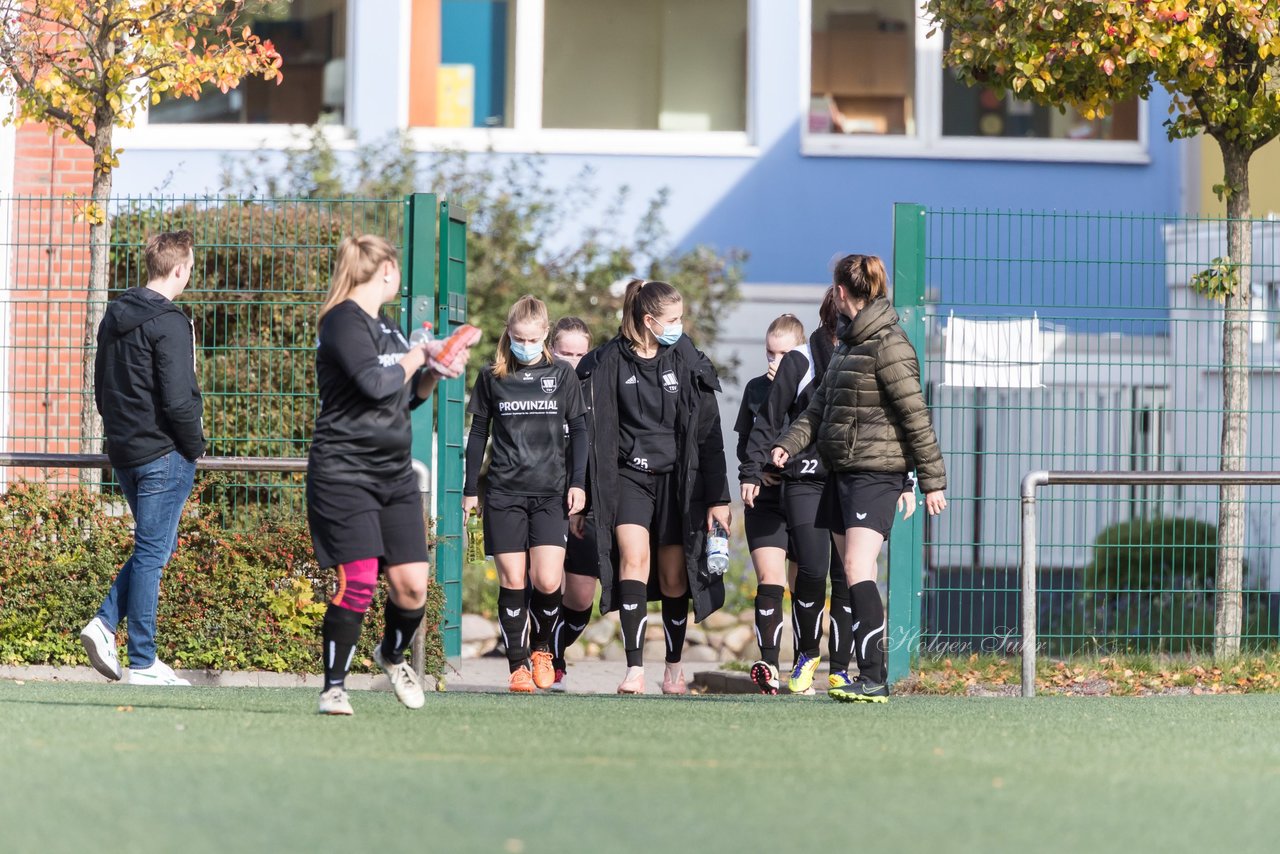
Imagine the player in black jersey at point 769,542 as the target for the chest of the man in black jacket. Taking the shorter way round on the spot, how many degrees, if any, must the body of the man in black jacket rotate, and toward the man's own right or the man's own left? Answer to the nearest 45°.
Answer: approximately 45° to the man's own right

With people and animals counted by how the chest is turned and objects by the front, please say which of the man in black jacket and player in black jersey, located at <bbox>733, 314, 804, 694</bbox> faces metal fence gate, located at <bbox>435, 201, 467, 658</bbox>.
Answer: the man in black jacket

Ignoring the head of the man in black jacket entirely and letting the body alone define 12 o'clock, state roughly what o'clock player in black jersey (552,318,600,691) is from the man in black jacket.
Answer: The player in black jersey is roughly at 1 o'clock from the man in black jacket.

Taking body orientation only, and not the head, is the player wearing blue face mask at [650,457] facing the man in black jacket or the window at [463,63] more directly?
the man in black jacket

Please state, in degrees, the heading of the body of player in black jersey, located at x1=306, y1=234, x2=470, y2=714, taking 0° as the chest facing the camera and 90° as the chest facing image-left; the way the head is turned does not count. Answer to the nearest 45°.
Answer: approximately 315°

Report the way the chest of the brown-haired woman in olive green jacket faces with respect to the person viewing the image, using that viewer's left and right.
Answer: facing to the left of the viewer

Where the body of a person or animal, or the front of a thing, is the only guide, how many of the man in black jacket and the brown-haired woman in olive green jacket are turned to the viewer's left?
1

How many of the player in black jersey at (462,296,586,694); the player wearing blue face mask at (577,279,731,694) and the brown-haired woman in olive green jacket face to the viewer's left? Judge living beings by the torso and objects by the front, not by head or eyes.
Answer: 1

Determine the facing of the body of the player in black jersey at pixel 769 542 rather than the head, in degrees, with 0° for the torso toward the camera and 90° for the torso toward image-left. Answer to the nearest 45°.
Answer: approximately 0°

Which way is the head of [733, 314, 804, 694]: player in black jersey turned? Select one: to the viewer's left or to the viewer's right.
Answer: to the viewer's left
